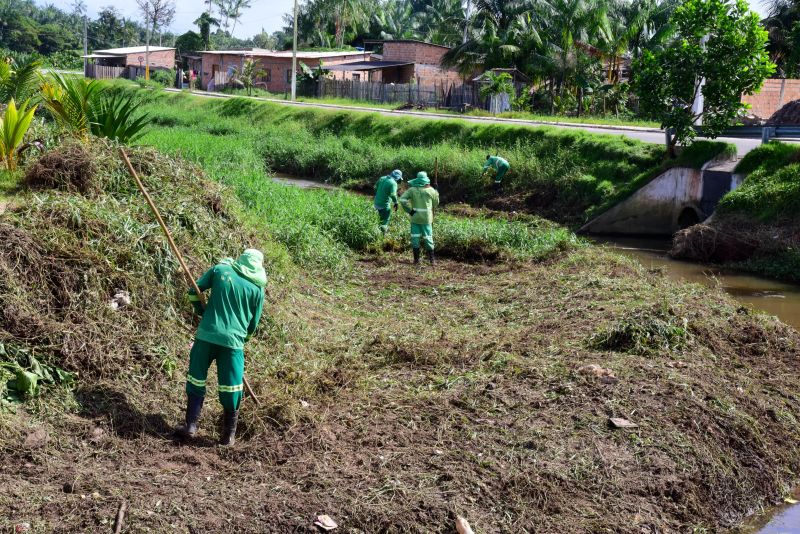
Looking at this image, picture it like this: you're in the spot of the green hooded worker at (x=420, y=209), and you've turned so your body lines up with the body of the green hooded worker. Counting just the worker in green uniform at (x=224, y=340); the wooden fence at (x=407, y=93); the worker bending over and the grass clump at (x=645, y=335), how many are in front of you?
2

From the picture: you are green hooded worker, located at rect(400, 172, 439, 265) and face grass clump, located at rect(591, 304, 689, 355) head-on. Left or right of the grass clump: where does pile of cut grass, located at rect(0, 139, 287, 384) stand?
right

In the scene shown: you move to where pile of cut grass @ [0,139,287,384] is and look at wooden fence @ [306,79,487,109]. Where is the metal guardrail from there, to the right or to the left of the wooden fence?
right
